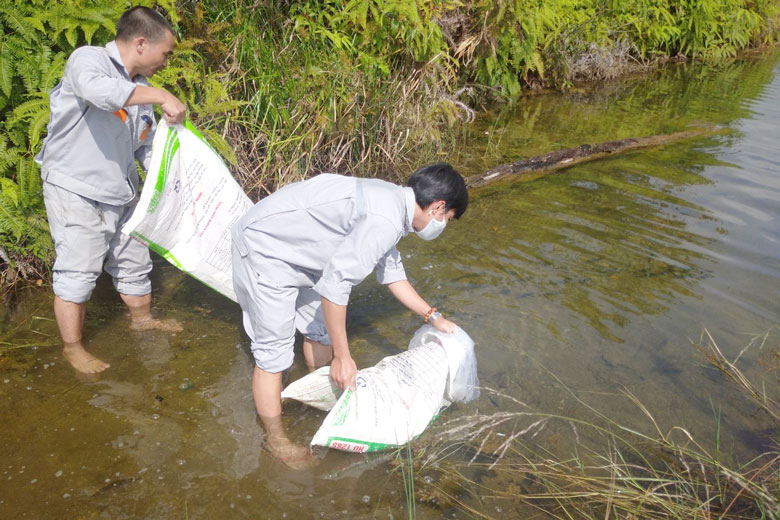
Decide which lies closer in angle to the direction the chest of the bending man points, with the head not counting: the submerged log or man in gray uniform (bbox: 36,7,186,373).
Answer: the submerged log

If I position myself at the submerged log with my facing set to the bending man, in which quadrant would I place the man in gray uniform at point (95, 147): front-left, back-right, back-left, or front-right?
front-right

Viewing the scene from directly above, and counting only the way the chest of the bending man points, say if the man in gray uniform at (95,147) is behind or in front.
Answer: behind

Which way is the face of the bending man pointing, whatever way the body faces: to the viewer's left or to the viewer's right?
to the viewer's right

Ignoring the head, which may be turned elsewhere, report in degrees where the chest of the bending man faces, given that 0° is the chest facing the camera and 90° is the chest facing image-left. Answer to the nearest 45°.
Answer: approximately 270°

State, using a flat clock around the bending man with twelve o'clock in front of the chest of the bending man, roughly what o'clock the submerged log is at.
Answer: The submerged log is roughly at 10 o'clock from the bending man.

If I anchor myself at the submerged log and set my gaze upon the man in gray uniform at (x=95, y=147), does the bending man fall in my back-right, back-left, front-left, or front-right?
front-left
